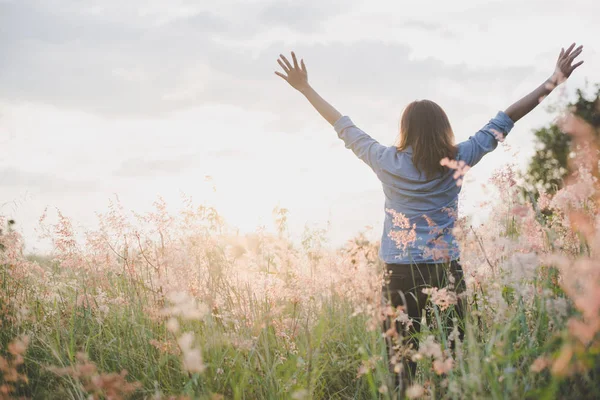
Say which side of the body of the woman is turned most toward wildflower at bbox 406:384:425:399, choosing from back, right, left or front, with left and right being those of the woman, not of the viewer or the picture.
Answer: back

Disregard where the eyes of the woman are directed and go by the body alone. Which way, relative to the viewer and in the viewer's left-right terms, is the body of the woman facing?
facing away from the viewer

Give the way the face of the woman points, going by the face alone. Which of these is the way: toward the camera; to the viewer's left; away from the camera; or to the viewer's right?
away from the camera
